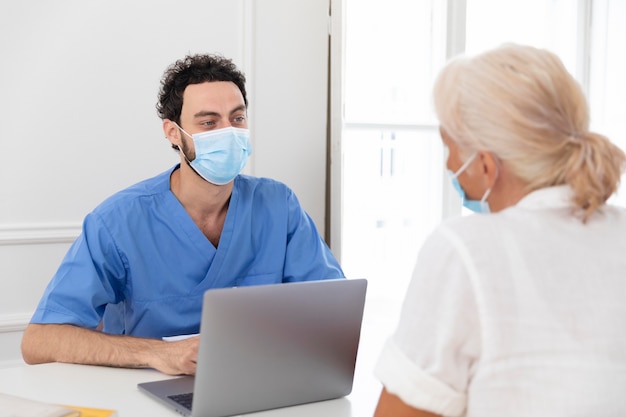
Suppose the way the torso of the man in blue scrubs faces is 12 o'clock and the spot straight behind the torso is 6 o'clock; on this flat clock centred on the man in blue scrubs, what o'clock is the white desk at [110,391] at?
The white desk is roughly at 2 o'clock from the man in blue scrubs.

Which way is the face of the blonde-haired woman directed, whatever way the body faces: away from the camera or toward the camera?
away from the camera

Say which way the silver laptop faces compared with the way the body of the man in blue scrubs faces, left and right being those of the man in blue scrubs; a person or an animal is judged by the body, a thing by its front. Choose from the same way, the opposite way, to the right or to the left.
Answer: the opposite way

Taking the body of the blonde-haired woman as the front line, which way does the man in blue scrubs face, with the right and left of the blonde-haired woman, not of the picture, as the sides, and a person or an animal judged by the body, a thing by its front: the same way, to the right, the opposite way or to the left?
the opposite way

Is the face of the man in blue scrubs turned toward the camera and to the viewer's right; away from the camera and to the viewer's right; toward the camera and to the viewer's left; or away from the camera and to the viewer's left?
toward the camera and to the viewer's right

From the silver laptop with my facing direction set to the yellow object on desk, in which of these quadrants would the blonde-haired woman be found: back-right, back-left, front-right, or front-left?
back-left

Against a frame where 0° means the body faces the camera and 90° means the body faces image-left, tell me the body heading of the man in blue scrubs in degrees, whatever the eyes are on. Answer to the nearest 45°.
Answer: approximately 315°

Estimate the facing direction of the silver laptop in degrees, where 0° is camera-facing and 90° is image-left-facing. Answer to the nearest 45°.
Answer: approximately 135°

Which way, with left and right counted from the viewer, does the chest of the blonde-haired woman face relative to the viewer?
facing away from the viewer and to the left of the viewer
